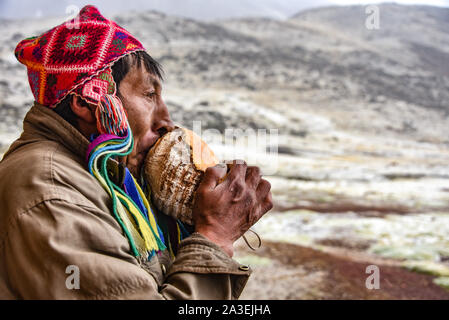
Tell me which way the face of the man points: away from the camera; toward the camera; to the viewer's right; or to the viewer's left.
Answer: to the viewer's right

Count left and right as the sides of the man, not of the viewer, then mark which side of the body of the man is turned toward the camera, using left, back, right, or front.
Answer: right
